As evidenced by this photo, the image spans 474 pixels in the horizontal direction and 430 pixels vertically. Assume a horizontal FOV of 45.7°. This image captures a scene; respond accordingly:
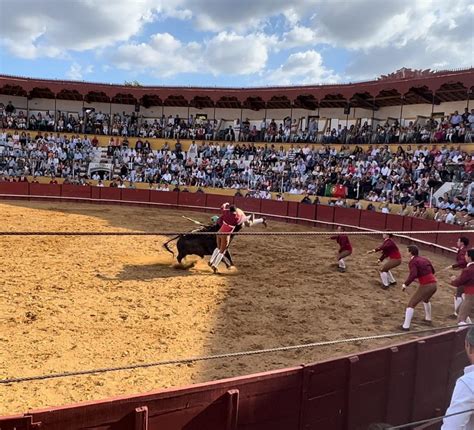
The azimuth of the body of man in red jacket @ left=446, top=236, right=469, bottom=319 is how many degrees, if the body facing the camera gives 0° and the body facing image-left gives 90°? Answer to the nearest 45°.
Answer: approximately 90°

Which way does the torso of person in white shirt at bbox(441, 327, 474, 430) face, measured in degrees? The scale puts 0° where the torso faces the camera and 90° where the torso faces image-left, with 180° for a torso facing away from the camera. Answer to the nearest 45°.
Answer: approximately 135°

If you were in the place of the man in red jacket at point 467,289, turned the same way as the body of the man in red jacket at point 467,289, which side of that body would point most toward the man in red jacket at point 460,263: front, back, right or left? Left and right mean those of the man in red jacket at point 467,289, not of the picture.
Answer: right

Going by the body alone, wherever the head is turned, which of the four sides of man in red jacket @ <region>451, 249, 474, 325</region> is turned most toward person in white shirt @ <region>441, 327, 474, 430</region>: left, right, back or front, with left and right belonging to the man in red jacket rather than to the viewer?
left

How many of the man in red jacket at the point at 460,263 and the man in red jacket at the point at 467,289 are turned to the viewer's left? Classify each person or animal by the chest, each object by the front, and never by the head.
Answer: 2

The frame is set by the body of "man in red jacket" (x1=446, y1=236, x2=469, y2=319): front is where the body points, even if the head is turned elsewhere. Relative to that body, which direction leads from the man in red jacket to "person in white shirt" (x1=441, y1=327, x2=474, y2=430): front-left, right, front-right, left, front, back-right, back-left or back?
left

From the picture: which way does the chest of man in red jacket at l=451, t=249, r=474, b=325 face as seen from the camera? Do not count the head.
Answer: to the viewer's left

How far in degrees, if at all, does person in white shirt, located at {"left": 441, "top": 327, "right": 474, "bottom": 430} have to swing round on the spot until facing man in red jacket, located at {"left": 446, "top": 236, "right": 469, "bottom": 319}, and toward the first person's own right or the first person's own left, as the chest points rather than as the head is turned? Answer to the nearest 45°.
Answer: approximately 45° to the first person's own right

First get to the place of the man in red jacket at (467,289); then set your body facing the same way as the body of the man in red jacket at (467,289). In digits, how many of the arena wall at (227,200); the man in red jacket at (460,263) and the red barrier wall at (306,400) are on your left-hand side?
1

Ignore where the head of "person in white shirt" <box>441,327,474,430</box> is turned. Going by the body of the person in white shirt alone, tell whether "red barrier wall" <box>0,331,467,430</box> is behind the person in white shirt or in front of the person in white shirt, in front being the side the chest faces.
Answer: in front
